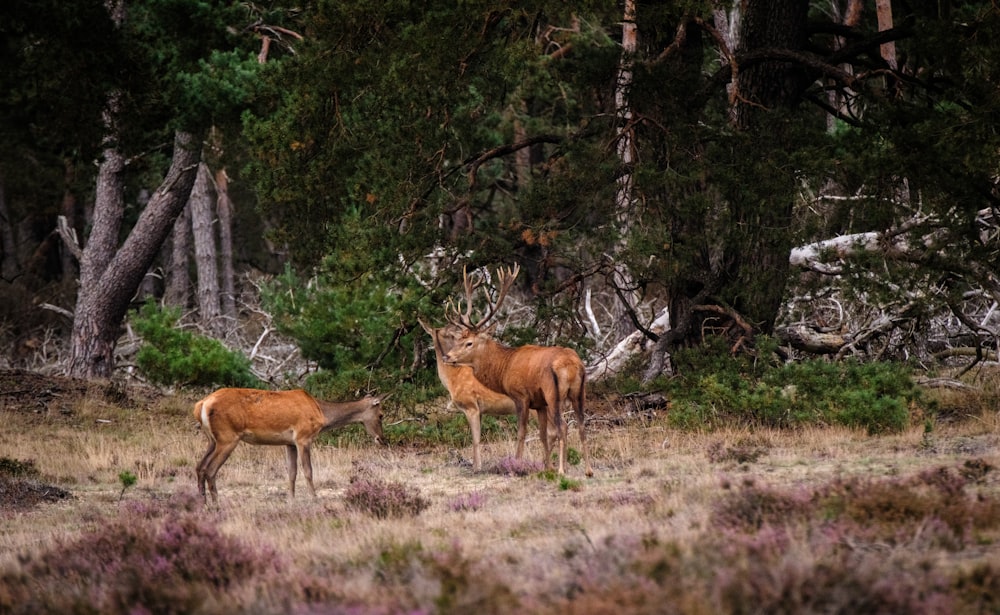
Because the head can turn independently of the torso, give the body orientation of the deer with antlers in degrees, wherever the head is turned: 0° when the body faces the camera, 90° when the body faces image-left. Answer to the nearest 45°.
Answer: approximately 135°

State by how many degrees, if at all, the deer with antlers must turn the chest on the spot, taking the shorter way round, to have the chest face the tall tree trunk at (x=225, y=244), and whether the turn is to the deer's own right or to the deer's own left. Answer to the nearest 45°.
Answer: approximately 45° to the deer's own right

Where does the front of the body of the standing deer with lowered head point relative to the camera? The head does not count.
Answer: to the viewer's right

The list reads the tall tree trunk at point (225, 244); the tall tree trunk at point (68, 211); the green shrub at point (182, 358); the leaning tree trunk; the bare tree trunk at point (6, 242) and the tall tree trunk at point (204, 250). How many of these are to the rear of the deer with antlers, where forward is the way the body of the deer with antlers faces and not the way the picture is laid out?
0

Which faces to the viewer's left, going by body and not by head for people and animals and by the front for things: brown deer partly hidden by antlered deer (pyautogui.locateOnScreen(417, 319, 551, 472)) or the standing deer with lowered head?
the brown deer partly hidden by antlered deer

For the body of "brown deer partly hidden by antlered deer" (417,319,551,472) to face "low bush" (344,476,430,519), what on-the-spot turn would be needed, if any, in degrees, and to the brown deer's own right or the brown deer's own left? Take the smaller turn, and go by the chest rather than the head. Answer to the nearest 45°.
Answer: approximately 90° to the brown deer's own left

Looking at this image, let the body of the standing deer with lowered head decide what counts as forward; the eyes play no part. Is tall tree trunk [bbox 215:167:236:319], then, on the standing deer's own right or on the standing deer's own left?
on the standing deer's own left

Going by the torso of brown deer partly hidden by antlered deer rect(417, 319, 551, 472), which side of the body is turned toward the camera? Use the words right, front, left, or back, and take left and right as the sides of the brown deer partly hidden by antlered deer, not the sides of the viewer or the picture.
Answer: left

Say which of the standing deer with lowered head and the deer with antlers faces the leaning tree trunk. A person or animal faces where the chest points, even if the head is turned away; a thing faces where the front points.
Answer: the deer with antlers

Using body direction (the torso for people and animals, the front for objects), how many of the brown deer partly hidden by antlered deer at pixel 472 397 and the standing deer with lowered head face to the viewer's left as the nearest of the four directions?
1

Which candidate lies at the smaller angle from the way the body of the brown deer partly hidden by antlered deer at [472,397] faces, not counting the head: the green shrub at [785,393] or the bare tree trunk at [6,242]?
the bare tree trunk

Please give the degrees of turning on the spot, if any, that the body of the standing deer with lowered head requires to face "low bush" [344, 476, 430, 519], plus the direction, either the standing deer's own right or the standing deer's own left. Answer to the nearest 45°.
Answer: approximately 45° to the standing deer's own right

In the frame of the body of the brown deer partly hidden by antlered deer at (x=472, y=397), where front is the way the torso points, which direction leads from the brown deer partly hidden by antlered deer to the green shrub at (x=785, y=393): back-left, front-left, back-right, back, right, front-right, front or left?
back

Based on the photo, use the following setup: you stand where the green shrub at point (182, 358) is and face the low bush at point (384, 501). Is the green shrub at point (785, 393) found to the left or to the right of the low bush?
left

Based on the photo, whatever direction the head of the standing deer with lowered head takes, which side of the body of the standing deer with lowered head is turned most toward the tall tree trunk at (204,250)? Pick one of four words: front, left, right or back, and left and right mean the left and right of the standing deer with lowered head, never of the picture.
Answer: left

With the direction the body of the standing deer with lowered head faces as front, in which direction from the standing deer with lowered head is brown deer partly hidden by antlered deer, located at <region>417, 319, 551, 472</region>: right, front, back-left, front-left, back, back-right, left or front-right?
front-left

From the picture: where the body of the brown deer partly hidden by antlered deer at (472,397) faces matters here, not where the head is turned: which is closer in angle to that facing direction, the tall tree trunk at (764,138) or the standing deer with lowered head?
the standing deer with lowered head

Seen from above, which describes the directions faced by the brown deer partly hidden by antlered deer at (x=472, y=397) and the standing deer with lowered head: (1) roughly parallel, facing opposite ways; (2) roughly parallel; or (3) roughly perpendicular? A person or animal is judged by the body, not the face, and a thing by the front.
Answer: roughly parallel, facing opposite ways

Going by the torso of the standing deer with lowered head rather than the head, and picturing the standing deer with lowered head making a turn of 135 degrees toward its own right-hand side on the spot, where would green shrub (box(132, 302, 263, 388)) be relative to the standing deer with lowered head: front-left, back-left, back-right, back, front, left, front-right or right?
back-right
